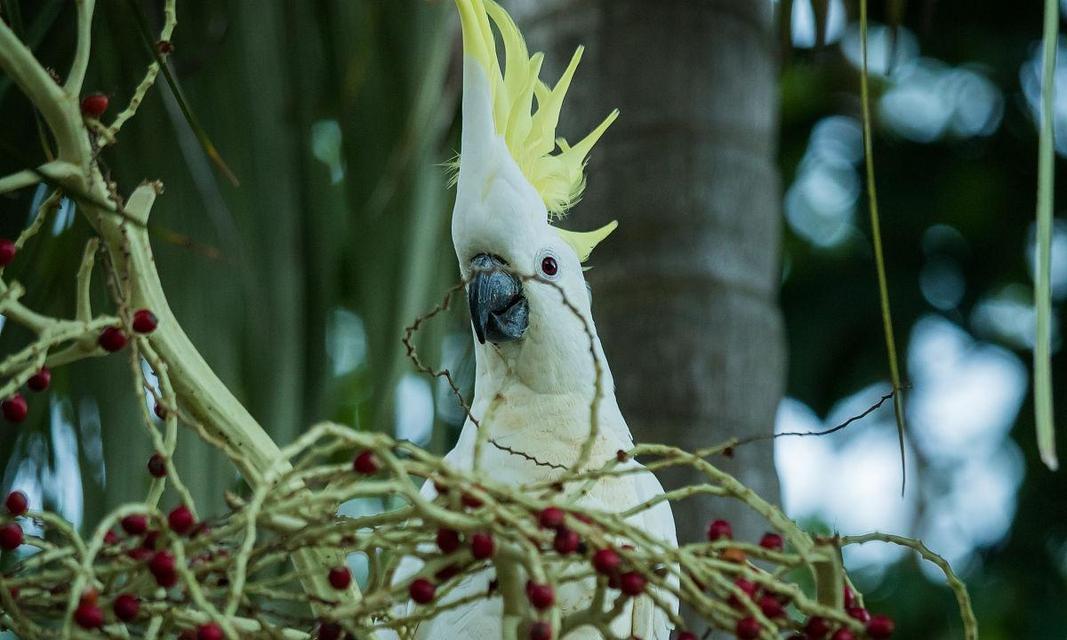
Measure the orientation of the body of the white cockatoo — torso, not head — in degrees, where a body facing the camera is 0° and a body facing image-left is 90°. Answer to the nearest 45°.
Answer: approximately 45°

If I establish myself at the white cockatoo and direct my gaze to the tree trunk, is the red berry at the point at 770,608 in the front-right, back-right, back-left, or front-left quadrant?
back-right

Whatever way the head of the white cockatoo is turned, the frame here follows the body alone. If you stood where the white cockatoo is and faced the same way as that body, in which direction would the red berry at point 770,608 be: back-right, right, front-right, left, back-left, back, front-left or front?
front-left
